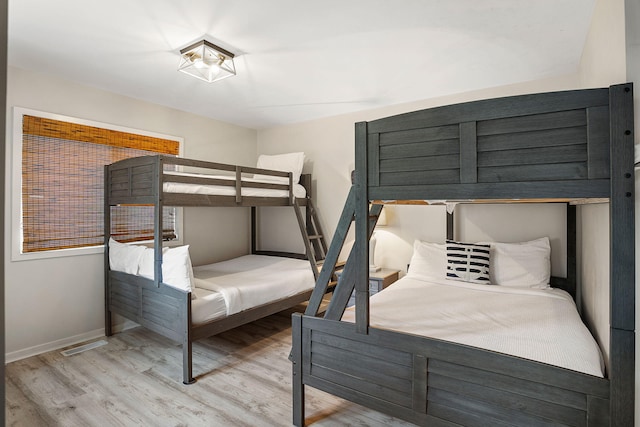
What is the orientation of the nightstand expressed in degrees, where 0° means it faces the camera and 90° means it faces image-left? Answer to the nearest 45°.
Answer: approximately 45°

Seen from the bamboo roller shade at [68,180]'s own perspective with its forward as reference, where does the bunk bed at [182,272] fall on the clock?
The bunk bed is roughly at 12 o'clock from the bamboo roller shade.

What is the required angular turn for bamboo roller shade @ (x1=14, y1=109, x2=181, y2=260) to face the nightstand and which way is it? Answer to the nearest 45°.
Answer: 0° — it already faces it

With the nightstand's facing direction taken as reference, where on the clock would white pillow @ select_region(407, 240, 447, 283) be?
The white pillow is roughly at 8 o'clock from the nightstand.

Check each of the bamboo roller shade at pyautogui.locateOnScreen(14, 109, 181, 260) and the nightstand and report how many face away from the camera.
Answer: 0

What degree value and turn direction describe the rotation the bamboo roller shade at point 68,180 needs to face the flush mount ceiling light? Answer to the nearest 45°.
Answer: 0° — it already faces it

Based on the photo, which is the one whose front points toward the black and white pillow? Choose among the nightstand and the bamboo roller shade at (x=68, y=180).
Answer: the bamboo roller shade

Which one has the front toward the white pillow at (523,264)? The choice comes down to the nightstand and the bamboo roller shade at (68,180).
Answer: the bamboo roller shade

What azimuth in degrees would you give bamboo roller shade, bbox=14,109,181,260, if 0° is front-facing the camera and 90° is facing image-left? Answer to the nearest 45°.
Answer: approximately 315°

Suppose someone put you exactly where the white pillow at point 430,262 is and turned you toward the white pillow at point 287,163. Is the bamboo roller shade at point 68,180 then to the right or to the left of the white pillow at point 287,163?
left

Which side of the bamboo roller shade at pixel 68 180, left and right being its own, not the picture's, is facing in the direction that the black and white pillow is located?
front

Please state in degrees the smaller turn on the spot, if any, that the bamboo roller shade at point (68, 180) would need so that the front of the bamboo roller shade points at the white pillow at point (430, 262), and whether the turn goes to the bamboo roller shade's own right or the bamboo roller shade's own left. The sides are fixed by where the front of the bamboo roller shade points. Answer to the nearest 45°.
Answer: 0° — it already faces it
